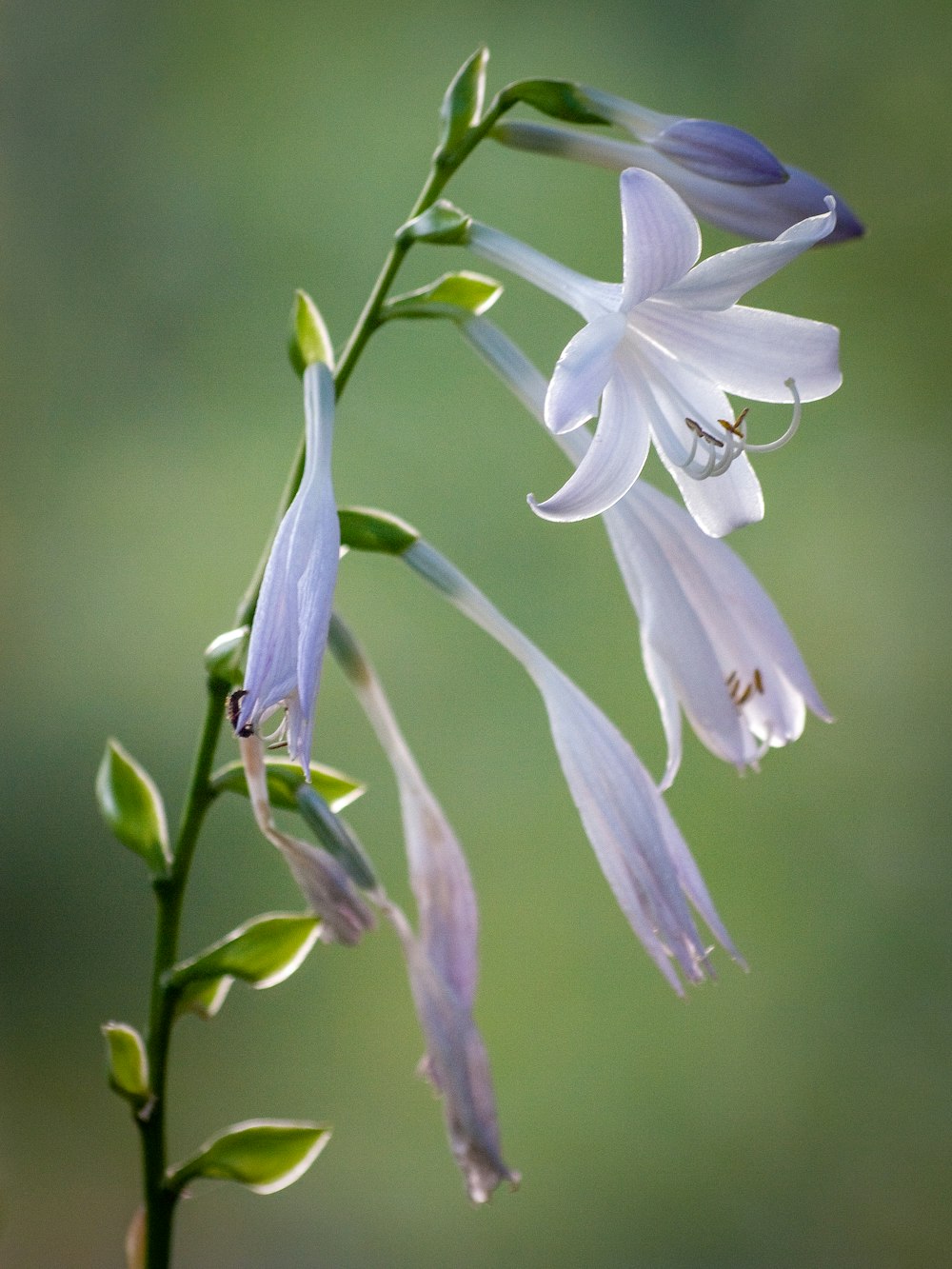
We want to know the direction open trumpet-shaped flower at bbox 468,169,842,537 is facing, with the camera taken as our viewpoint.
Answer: facing the viewer and to the right of the viewer
